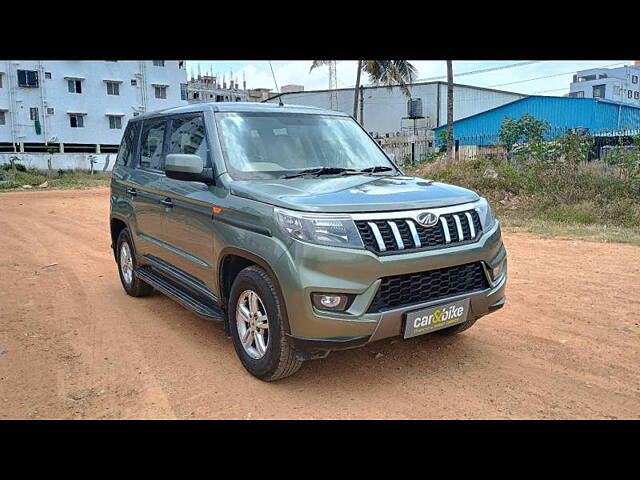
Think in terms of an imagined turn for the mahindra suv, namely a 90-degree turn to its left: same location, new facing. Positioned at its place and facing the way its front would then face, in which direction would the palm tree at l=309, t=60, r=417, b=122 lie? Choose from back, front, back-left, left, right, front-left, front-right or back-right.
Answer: front-left

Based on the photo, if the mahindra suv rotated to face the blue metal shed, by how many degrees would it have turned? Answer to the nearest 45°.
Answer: approximately 90° to its left

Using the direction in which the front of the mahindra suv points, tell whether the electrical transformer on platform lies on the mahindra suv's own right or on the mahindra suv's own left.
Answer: on the mahindra suv's own left

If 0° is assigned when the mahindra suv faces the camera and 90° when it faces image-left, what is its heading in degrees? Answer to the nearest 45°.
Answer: approximately 315°

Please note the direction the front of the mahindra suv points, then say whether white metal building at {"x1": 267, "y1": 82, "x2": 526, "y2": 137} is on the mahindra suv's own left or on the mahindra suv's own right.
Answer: on the mahindra suv's own left

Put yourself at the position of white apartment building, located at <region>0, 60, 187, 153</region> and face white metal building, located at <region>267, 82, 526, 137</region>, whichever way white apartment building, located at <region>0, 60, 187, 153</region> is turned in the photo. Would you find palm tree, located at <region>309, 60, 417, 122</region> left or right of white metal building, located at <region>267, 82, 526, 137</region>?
right

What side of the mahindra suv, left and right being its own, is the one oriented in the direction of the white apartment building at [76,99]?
back

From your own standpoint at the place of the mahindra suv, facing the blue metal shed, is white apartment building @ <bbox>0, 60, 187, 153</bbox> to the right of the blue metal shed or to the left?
left
